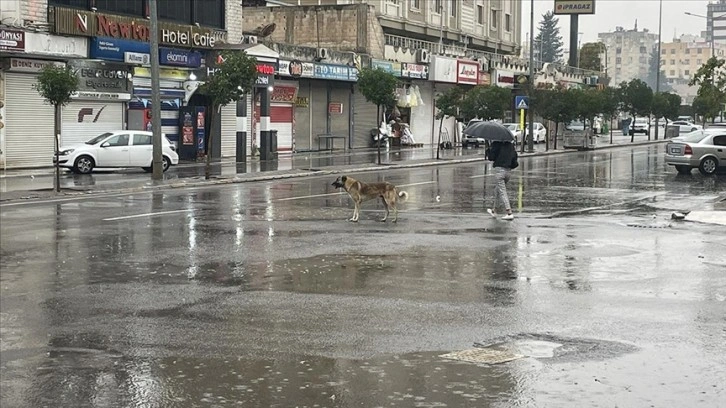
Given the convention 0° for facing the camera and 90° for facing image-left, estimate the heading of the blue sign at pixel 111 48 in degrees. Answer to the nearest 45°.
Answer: approximately 315°

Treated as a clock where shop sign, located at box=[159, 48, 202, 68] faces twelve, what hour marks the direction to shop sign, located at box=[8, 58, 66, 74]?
shop sign, located at box=[8, 58, 66, 74] is roughly at 3 o'clock from shop sign, located at box=[159, 48, 202, 68].

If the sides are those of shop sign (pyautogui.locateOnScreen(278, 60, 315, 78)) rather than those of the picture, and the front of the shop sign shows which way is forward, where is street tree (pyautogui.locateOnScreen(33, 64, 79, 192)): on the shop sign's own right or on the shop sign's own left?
on the shop sign's own right

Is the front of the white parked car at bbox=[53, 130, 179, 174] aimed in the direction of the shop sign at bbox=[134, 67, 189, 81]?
no

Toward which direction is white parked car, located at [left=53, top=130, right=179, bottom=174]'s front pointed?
to the viewer's left

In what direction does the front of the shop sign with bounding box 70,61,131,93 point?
toward the camera

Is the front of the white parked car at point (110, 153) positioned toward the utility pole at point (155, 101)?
no

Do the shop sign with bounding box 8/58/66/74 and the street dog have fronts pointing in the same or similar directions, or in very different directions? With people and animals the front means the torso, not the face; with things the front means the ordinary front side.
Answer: very different directions

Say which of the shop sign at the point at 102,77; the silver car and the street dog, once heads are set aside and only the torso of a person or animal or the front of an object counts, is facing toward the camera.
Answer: the shop sign

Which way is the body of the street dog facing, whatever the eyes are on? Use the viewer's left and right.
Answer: facing to the left of the viewer

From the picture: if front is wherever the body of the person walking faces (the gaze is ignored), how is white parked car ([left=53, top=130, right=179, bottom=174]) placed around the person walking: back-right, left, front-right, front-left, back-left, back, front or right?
front

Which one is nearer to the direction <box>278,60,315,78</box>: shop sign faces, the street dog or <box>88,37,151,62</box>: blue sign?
the street dog

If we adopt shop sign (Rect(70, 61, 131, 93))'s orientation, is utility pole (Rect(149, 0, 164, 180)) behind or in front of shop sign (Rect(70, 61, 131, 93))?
in front

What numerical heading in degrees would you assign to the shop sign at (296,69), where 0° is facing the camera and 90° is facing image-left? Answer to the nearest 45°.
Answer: approximately 315°

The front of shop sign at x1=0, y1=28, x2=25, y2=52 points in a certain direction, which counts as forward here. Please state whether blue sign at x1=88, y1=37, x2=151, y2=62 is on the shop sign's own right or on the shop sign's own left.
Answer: on the shop sign's own left

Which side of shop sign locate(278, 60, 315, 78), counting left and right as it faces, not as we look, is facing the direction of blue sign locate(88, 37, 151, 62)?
right

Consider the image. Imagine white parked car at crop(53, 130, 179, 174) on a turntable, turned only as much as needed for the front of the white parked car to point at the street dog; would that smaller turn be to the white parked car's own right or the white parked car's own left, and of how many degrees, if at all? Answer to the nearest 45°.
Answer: approximately 90° to the white parked car's own left

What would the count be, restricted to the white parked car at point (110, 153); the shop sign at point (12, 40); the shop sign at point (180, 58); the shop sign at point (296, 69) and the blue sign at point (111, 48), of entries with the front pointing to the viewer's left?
1
